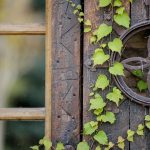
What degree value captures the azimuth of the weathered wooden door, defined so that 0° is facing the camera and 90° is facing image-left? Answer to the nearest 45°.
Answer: approximately 0°
